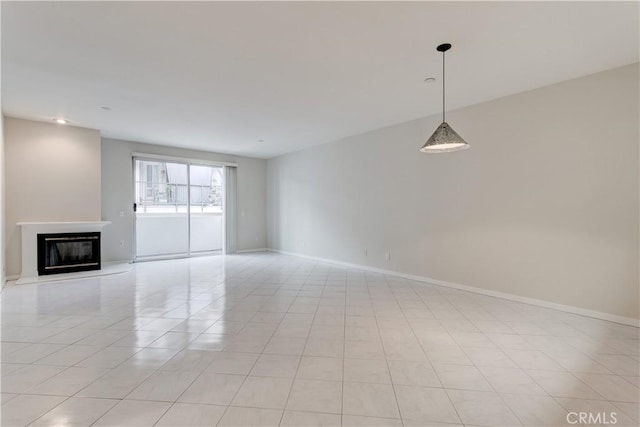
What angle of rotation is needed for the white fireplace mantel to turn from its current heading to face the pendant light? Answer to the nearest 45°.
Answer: approximately 45° to its left

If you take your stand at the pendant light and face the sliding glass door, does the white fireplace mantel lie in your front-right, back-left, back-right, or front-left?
front-left

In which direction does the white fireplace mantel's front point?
toward the camera

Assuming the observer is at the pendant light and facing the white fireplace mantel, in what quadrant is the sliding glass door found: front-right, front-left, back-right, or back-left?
front-right

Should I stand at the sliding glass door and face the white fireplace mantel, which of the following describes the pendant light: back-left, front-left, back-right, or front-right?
front-left

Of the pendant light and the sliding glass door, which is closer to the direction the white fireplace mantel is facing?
the pendant light

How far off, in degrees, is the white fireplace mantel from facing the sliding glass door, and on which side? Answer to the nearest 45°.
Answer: approximately 135° to its left
